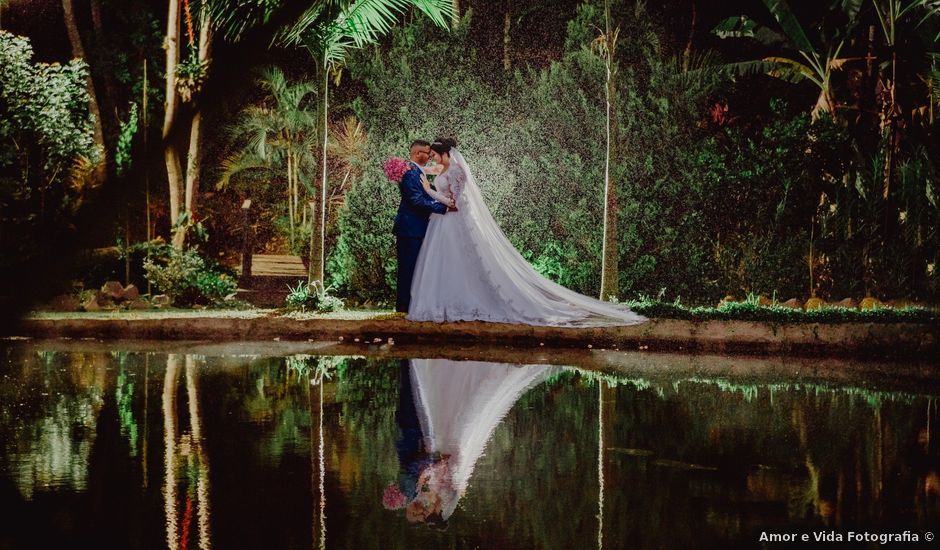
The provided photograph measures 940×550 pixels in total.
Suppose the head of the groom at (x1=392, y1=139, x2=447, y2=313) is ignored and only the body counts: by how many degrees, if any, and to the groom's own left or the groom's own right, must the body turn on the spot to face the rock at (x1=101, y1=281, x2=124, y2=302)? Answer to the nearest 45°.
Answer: approximately 135° to the groom's own left

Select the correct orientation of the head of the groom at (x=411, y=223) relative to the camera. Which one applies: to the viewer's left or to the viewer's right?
to the viewer's right

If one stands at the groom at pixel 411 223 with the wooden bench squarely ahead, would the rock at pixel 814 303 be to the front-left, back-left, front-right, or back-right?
back-right

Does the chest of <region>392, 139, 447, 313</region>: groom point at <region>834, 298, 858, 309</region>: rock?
yes

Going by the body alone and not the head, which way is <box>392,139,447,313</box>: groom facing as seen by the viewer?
to the viewer's right

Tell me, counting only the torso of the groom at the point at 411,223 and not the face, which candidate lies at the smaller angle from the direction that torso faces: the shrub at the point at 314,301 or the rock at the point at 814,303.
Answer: the rock

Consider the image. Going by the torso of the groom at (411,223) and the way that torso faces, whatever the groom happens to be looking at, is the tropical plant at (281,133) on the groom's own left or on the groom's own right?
on the groom's own left

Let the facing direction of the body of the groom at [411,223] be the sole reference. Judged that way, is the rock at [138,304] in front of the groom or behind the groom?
behind

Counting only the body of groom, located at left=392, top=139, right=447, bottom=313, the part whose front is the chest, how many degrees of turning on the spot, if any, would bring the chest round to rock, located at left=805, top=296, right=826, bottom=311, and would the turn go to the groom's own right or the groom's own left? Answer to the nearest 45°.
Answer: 0° — they already face it

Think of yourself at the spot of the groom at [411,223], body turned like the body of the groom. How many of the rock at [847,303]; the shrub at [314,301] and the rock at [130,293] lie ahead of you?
1
